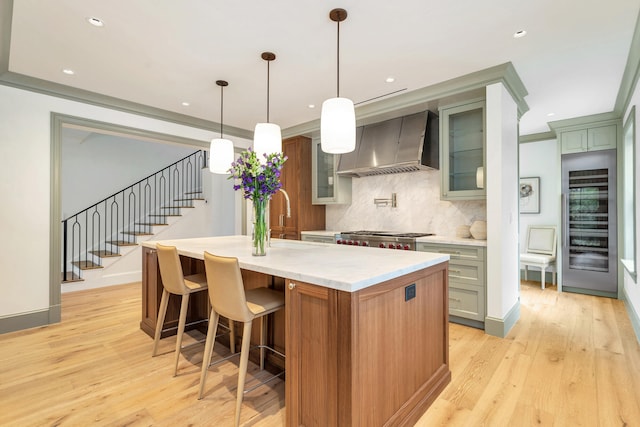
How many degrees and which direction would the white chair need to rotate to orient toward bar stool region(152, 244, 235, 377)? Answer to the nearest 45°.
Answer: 0° — it already faces it

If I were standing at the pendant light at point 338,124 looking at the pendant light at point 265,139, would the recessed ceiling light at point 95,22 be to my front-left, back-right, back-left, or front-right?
front-left

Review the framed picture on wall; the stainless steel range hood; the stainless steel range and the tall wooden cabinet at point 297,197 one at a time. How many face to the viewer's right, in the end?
0

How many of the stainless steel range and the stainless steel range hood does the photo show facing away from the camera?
0

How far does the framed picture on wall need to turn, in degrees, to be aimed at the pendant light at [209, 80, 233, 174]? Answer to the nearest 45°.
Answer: approximately 45° to its right

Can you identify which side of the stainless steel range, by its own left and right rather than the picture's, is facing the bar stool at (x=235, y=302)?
front

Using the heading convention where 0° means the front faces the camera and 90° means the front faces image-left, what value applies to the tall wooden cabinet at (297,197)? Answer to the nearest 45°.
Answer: approximately 45°

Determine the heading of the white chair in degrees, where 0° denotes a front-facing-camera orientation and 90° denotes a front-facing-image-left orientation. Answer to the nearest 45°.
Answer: approximately 45°

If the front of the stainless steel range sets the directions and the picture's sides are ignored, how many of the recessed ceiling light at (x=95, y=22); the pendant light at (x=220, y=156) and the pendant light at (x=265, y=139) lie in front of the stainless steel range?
3

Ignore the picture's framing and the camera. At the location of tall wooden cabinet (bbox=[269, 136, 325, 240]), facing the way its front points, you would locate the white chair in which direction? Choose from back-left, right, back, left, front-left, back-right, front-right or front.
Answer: back-left

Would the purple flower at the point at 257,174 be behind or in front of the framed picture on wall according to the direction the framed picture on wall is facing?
in front

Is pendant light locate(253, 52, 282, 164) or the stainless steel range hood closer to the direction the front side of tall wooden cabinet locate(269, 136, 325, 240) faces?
the pendant light

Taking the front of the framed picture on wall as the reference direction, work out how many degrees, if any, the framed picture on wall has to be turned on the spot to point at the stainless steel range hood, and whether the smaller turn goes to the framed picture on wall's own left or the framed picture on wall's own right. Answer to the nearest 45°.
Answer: approximately 45° to the framed picture on wall's own right

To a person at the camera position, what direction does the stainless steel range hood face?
facing the viewer and to the left of the viewer

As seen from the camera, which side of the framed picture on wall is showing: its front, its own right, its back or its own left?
front
